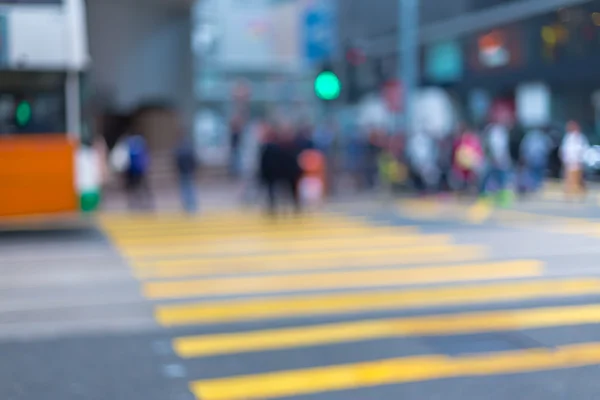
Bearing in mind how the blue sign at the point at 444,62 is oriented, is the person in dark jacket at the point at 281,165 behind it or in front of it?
in front

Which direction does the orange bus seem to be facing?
to the viewer's right

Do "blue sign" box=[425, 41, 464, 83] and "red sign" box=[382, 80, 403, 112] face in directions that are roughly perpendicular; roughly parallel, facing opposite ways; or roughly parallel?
roughly parallel

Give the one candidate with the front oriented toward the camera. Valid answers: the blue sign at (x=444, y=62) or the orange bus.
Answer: the blue sign

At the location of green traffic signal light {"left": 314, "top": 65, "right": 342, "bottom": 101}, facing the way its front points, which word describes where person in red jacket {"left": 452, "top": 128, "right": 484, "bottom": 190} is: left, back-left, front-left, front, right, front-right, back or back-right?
back-left

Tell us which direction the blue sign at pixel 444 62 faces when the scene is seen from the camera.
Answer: facing the viewer

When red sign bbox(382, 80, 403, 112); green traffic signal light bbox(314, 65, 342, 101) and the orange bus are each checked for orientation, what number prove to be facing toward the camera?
2

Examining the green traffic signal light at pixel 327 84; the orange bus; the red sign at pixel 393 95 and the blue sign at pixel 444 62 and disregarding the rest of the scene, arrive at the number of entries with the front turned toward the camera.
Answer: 3

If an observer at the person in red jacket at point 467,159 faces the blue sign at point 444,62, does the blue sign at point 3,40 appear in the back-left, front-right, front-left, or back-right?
back-left

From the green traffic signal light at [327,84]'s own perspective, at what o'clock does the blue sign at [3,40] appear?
The blue sign is roughly at 2 o'clock from the green traffic signal light.

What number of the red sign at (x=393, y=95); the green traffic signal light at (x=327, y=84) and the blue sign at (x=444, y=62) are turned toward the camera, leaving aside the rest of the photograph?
3
